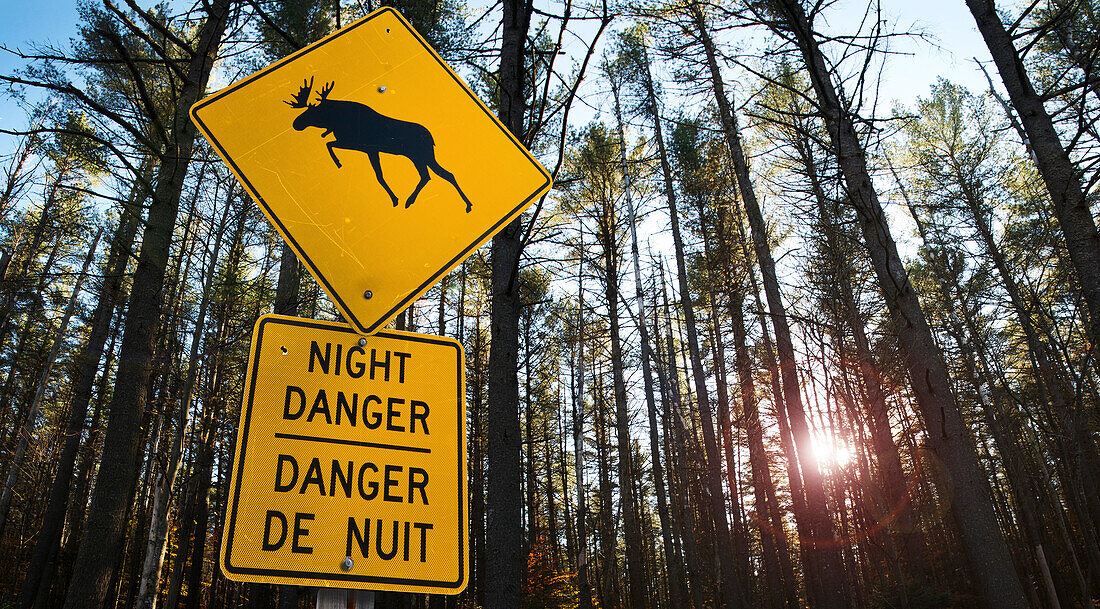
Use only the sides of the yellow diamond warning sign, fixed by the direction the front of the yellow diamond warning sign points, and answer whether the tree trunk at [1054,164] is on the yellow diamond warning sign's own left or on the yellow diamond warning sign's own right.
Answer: on the yellow diamond warning sign's own left

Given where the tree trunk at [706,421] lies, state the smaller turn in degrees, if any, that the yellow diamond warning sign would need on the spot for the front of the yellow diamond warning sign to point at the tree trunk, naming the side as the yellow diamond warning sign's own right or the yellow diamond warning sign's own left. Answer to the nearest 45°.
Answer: approximately 135° to the yellow diamond warning sign's own left

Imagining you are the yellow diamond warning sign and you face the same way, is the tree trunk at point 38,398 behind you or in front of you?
behind

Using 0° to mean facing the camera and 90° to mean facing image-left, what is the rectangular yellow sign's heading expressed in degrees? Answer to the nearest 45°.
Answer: approximately 0°

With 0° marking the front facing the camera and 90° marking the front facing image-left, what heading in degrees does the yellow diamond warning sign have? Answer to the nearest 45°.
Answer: approximately 0°

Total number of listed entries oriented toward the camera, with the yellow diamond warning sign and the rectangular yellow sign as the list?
2

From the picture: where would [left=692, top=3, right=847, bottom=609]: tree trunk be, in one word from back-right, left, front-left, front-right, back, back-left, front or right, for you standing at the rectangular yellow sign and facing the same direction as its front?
back-left

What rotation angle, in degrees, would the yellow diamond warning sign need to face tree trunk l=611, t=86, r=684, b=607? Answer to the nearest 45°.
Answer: approximately 135° to its left

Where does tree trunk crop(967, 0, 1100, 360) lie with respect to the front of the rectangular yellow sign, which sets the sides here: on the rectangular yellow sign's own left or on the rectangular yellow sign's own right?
on the rectangular yellow sign's own left
